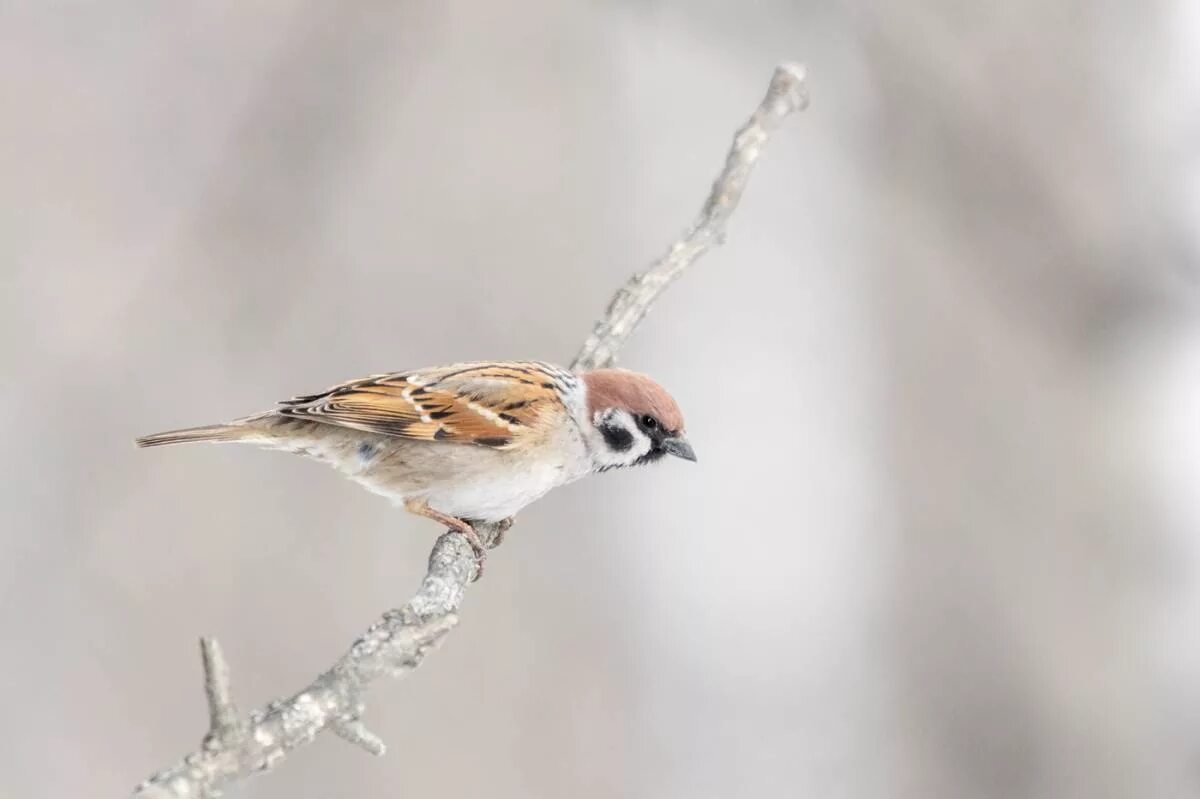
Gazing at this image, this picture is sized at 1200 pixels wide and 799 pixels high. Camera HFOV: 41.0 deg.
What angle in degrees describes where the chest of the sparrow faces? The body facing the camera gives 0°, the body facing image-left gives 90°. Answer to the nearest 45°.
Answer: approximately 270°
